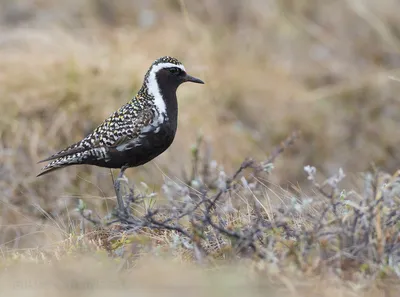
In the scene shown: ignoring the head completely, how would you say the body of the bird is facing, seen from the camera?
to the viewer's right
